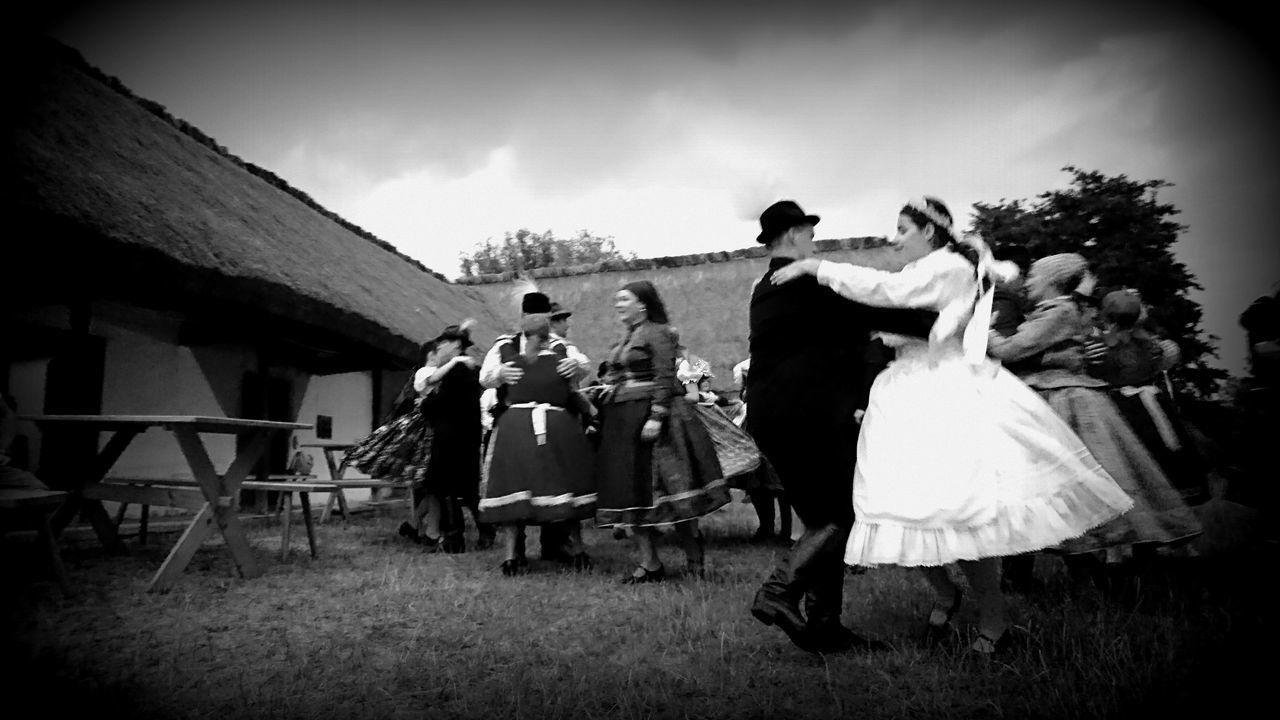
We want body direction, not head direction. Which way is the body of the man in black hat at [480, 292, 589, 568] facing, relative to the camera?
toward the camera

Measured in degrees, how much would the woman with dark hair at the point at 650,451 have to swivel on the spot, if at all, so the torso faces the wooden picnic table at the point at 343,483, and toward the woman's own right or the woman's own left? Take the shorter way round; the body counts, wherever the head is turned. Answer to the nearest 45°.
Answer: approximately 45° to the woman's own right

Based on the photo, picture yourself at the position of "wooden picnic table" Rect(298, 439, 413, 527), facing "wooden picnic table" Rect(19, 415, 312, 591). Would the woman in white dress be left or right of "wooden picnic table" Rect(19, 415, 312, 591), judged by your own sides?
left

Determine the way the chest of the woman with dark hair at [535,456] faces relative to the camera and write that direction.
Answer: away from the camera

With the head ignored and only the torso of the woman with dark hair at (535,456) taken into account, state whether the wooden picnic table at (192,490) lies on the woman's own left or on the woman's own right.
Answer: on the woman's own left

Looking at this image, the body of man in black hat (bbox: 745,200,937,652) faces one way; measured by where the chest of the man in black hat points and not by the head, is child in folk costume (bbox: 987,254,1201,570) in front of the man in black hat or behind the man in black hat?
in front

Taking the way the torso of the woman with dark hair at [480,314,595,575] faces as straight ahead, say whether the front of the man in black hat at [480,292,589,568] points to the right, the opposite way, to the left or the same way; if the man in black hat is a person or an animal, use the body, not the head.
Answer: the opposite way

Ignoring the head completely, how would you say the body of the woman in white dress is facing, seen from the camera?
to the viewer's left

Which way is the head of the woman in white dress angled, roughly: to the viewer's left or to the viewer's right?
to the viewer's left

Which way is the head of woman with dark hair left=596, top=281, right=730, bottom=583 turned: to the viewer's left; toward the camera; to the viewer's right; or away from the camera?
to the viewer's left

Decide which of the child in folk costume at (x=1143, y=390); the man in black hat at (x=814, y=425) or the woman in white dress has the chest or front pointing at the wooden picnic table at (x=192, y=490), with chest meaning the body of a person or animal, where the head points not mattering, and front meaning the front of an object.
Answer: the woman in white dress

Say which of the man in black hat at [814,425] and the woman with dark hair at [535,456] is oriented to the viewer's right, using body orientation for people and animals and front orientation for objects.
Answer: the man in black hat

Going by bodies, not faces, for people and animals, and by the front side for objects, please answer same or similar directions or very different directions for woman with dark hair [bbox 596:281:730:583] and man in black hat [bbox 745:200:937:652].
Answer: very different directions

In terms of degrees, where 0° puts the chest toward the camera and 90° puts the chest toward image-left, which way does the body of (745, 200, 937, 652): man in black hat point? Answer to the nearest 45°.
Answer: approximately 270°
